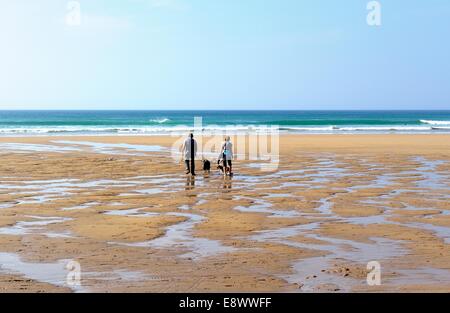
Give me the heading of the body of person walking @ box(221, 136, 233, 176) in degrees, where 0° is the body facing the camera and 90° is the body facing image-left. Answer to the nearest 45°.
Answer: approximately 180°

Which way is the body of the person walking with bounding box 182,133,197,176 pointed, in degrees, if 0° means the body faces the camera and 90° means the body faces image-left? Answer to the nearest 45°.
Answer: approximately 180°

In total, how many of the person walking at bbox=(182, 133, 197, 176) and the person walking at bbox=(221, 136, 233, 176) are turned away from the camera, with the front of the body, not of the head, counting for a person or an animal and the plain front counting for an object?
2

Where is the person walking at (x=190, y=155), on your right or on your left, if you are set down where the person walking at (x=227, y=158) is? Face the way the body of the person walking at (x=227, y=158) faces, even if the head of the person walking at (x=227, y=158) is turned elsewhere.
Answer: on your left

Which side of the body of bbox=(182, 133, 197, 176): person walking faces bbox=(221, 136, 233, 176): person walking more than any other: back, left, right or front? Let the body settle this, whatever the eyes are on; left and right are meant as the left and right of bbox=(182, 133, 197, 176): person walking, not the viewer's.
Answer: right
